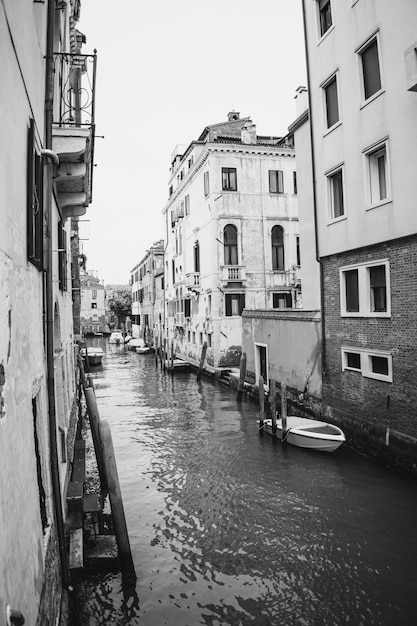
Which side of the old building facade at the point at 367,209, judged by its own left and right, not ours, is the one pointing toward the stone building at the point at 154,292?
right

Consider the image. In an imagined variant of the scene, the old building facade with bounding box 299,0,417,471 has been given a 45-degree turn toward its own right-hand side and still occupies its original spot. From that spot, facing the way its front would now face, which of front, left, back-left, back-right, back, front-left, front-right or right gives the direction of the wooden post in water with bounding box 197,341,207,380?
front-right

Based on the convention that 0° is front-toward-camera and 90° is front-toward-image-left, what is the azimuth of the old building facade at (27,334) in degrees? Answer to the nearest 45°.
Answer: approximately 270°

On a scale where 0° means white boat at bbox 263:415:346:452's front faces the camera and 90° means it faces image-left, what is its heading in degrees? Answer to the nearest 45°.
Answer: approximately 315°

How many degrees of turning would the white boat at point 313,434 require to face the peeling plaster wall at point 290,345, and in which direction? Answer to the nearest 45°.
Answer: approximately 135° to its left

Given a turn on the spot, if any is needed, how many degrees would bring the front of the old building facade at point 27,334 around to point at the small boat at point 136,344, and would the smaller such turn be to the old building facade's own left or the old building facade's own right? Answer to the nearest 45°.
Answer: approximately 90° to the old building facade's own left
